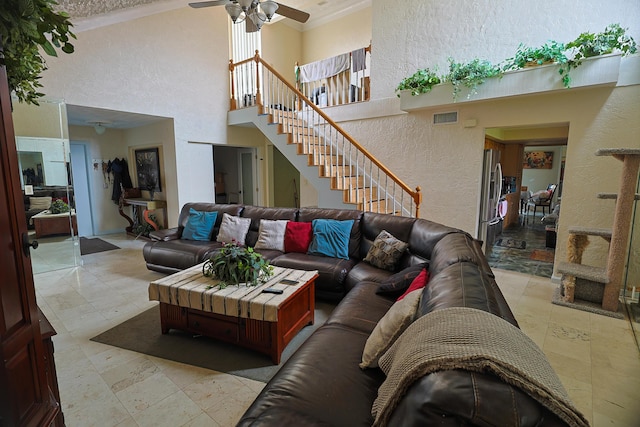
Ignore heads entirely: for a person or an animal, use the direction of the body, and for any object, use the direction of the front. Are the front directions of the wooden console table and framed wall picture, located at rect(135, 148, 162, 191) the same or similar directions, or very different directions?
same or similar directions

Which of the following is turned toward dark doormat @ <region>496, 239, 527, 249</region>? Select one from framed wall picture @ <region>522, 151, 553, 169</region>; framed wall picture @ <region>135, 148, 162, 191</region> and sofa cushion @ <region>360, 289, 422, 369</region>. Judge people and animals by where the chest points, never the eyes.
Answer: framed wall picture @ <region>522, 151, 553, 169</region>

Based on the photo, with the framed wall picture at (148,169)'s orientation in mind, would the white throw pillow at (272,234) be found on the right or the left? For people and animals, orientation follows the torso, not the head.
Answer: on its left

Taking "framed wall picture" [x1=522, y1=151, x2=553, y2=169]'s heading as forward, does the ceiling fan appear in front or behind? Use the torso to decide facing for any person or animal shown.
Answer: in front

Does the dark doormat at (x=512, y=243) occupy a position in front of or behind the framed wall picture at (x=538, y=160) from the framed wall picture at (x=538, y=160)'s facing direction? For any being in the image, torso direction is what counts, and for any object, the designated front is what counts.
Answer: in front

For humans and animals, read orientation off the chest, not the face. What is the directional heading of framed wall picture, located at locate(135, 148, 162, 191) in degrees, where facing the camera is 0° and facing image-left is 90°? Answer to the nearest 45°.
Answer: approximately 45°

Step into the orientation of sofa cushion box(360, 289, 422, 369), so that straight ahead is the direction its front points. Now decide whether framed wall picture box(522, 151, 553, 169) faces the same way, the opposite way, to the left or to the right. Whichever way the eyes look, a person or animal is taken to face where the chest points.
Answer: to the left

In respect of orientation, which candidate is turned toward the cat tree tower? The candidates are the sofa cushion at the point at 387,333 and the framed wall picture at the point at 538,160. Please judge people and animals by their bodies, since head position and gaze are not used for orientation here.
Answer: the framed wall picture

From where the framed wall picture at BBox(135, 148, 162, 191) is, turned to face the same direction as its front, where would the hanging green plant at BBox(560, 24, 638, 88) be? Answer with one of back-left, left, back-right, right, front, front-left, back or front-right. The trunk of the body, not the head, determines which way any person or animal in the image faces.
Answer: left

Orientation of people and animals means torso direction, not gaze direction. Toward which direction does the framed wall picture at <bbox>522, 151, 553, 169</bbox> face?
toward the camera

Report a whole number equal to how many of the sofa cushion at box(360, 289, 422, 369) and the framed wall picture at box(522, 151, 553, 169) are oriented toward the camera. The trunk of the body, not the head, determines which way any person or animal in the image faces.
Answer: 1

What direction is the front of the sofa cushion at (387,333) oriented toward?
to the viewer's left

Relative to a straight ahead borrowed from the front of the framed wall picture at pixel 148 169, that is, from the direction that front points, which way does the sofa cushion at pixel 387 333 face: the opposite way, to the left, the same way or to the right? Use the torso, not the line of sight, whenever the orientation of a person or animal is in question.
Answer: to the right
